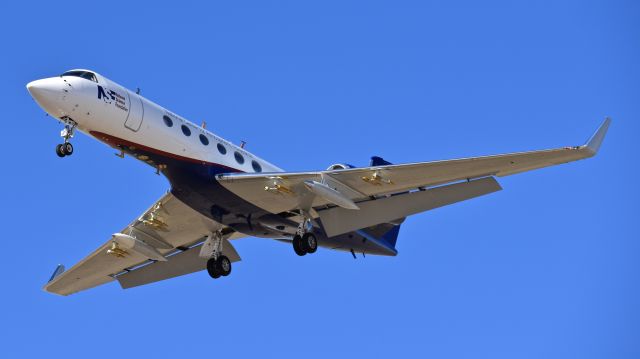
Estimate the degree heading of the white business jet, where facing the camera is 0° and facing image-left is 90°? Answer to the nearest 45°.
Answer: approximately 45°
